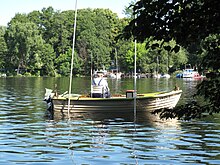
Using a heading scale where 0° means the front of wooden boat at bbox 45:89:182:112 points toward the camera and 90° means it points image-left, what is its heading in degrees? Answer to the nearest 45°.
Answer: approximately 270°
